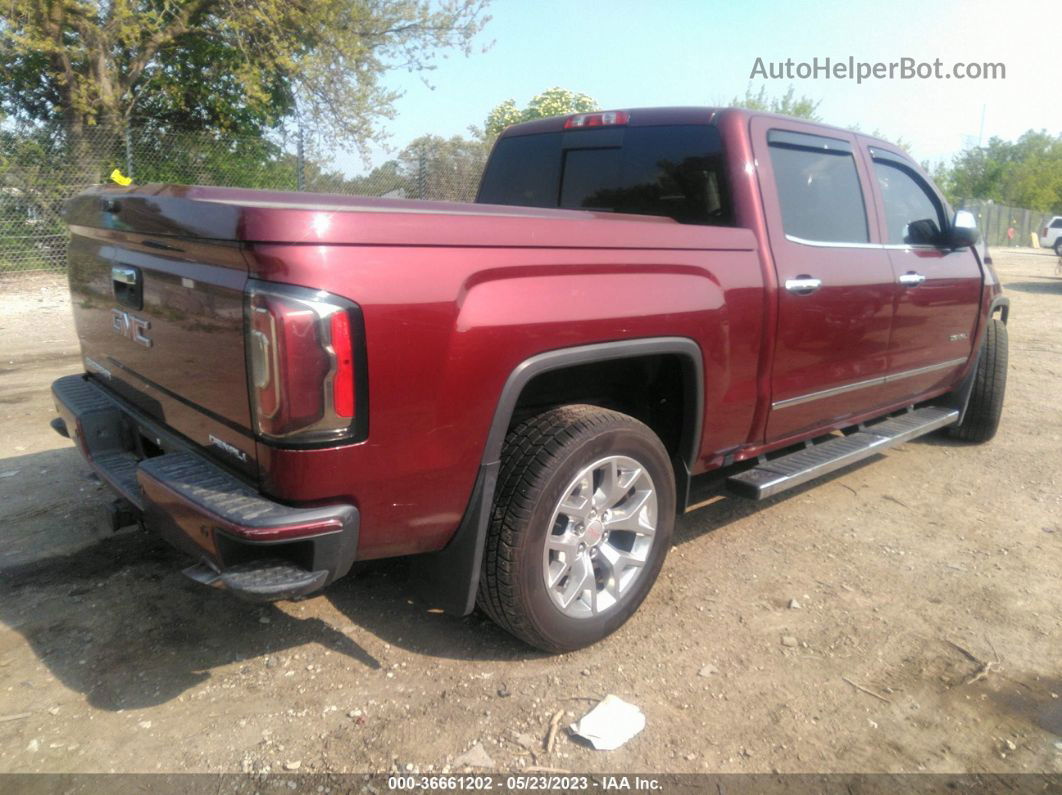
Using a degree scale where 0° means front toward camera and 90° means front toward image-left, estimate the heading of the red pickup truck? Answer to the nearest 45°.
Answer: approximately 225°

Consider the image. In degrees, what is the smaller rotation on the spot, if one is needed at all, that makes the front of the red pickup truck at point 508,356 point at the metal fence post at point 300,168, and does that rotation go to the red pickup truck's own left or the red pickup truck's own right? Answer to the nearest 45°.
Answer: approximately 45° to the red pickup truck's own left

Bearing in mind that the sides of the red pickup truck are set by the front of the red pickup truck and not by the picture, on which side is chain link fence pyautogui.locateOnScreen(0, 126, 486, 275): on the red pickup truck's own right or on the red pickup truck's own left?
on the red pickup truck's own left

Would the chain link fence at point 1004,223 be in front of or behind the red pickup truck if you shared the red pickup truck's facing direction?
in front

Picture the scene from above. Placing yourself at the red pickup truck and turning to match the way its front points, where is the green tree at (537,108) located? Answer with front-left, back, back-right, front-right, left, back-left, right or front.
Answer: front-left

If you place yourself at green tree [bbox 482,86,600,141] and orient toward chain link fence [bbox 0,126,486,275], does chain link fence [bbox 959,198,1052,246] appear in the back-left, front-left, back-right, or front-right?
back-left

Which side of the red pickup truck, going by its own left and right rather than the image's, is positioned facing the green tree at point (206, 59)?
left
